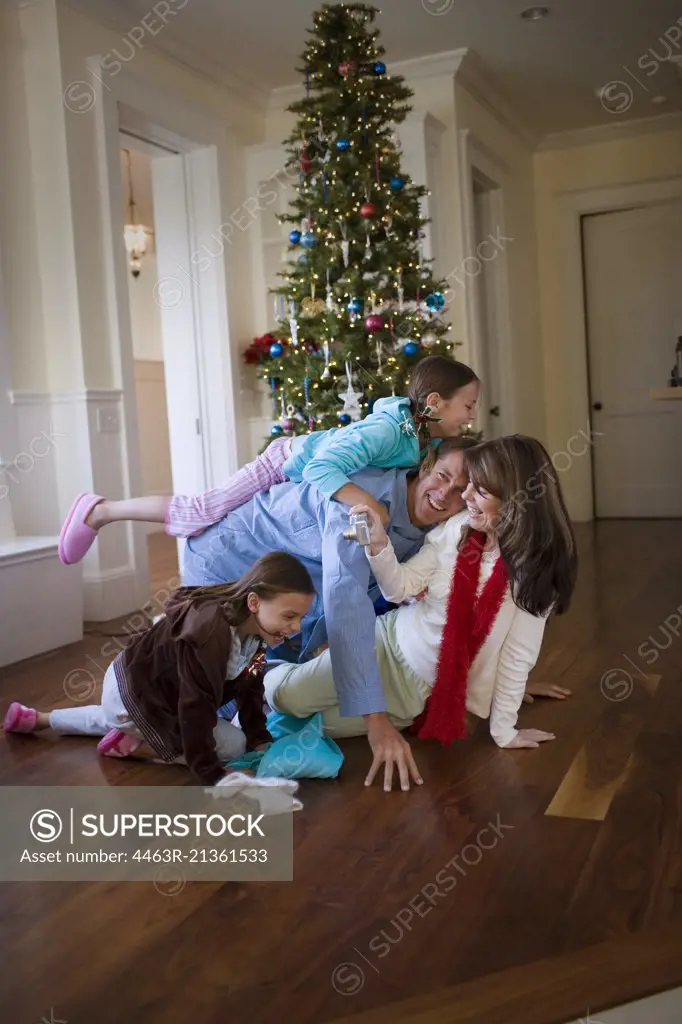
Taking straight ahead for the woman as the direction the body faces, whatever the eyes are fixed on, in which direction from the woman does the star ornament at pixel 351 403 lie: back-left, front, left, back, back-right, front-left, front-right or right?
back-right

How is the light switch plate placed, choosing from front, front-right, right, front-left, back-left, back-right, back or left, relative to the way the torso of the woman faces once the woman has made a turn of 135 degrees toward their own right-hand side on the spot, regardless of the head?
front-left

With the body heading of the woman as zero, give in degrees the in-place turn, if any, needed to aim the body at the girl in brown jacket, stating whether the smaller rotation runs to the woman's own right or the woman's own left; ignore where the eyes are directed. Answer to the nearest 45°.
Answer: approximately 45° to the woman's own right

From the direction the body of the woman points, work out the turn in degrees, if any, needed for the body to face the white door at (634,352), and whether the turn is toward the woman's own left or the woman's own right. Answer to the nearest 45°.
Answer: approximately 135° to the woman's own right

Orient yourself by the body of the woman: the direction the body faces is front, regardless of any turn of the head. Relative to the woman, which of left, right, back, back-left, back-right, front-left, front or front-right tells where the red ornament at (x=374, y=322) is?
back-right

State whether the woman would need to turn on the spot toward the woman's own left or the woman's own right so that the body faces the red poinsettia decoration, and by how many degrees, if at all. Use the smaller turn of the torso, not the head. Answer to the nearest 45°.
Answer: approximately 135° to the woman's own right

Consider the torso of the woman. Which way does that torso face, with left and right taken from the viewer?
facing the viewer and to the left of the viewer

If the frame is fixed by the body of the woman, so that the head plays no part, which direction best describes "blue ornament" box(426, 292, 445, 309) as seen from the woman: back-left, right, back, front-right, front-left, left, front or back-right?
back-right

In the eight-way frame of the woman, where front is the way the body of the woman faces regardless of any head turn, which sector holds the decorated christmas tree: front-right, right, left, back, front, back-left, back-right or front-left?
back-right
